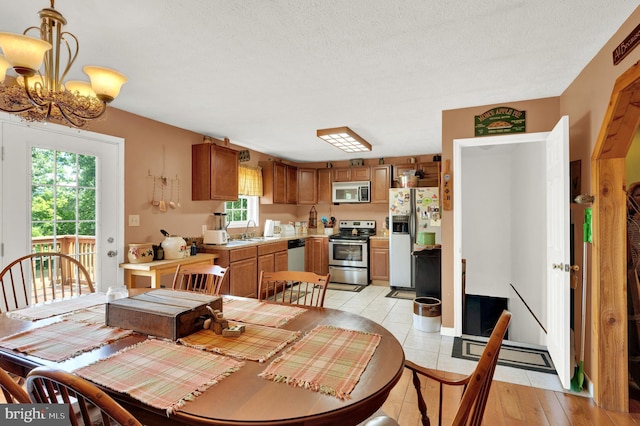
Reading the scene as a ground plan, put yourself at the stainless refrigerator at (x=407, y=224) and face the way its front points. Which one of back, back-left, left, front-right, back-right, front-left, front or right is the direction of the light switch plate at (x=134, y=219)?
front-right

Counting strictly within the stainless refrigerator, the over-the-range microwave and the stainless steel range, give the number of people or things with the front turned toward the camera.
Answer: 3

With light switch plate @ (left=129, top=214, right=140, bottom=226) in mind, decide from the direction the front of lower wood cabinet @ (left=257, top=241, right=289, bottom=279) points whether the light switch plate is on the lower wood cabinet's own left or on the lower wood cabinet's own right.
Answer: on the lower wood cabinet's own right

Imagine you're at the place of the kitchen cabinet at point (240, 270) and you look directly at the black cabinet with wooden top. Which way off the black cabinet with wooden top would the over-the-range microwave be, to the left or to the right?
left

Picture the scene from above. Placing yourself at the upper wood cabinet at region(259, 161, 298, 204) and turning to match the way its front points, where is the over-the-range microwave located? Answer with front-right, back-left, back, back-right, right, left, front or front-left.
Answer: front-left

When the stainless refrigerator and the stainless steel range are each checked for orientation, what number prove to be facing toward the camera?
2

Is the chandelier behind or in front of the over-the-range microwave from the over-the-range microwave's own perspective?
in front

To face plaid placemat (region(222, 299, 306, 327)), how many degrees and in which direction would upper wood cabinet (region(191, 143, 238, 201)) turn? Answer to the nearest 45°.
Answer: approximately 45° to its right

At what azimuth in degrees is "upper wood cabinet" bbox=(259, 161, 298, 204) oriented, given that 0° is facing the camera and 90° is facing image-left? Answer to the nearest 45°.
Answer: approximately 315°

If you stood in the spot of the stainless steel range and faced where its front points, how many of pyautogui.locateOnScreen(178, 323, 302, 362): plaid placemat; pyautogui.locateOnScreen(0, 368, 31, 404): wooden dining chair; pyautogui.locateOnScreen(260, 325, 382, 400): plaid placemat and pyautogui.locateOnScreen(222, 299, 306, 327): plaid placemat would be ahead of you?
4

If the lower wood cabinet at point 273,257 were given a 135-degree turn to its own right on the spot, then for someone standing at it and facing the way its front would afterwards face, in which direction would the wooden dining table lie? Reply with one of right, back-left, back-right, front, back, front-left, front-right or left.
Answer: left

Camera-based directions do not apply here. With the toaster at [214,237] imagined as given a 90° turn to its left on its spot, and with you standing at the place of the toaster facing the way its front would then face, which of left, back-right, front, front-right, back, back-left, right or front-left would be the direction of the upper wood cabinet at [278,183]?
front
